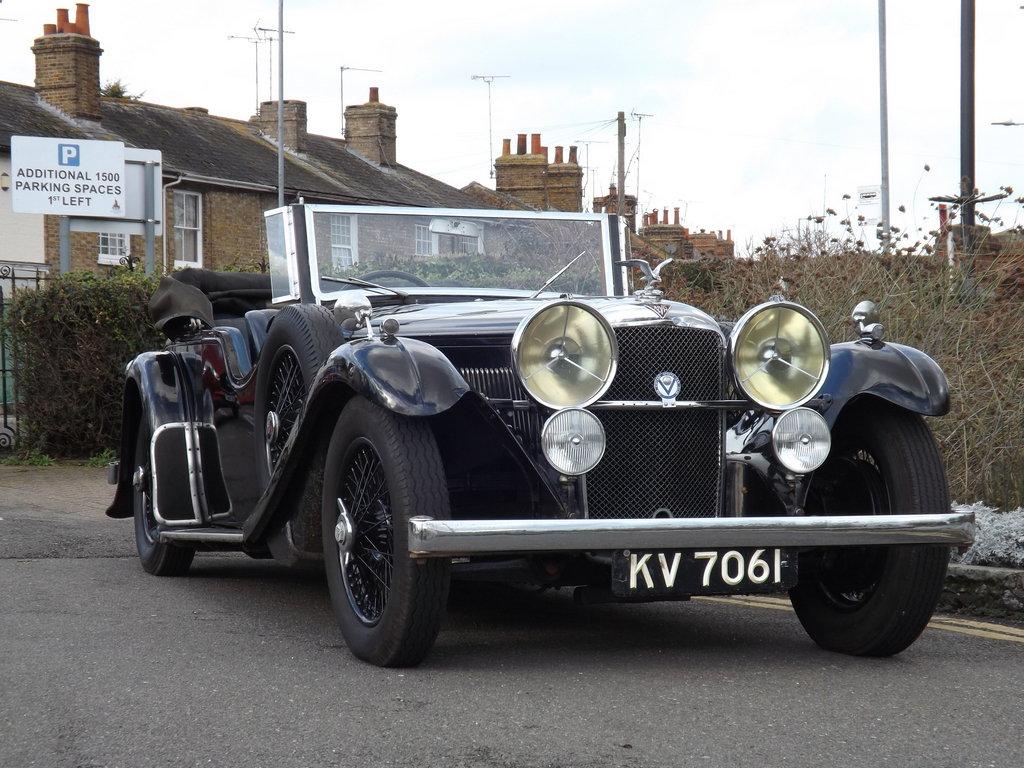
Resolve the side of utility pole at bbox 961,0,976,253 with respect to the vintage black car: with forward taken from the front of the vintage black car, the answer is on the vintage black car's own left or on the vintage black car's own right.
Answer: on the vintage black car's own left

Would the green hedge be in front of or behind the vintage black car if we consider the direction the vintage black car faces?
behind

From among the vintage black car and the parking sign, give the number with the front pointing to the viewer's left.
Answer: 0

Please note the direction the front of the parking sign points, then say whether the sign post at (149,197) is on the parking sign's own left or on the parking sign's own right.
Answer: on the parking sign's own left

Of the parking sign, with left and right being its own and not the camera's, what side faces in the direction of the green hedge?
front

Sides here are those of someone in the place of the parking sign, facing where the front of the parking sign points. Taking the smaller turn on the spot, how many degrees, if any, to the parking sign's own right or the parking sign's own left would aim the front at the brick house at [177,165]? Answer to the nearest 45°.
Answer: approximately 180°

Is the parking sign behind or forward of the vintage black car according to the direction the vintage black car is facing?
behind

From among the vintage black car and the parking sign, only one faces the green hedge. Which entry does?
the parking sign

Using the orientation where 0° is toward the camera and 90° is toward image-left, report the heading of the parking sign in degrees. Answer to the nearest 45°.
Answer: approximately 0°

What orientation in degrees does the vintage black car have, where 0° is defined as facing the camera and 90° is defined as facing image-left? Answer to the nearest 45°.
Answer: approximately 315°
